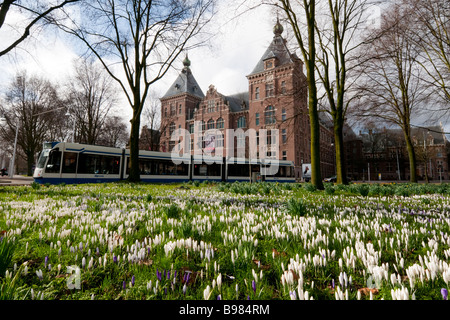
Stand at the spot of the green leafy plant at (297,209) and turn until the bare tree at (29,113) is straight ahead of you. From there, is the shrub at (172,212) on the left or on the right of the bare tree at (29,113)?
left

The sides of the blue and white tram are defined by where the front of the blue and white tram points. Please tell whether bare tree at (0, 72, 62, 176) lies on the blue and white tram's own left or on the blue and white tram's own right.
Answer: on the blue and white tram's own right

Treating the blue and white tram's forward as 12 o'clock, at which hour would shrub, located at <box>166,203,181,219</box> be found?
The shrub is roughly at 10 o'clock from the blue and white tram.

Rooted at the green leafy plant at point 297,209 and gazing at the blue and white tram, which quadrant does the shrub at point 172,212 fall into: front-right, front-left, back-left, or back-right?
front-left

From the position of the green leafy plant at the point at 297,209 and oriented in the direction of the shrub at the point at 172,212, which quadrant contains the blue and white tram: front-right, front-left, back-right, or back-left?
front-right

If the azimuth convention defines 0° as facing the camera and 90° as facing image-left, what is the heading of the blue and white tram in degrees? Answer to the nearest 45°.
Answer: approximately 45°
